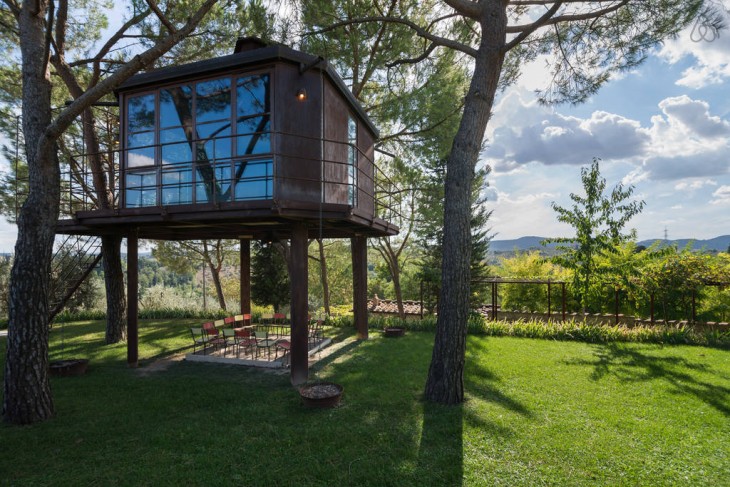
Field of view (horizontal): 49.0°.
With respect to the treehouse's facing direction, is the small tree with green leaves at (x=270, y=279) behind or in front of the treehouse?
behind

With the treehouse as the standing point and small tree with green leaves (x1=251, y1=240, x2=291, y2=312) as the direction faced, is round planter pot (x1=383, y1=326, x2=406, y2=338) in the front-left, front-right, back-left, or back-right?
front-right

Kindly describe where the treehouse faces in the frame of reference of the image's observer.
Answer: facing the viewer and to the left of the viewer

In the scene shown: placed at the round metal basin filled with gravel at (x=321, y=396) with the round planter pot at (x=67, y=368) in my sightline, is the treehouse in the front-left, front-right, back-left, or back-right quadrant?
front-right

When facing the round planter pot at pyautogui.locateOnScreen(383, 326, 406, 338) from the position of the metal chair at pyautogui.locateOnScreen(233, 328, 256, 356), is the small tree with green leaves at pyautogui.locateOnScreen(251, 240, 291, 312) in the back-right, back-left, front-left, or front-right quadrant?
front-left

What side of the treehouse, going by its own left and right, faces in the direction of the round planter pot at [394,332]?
back
